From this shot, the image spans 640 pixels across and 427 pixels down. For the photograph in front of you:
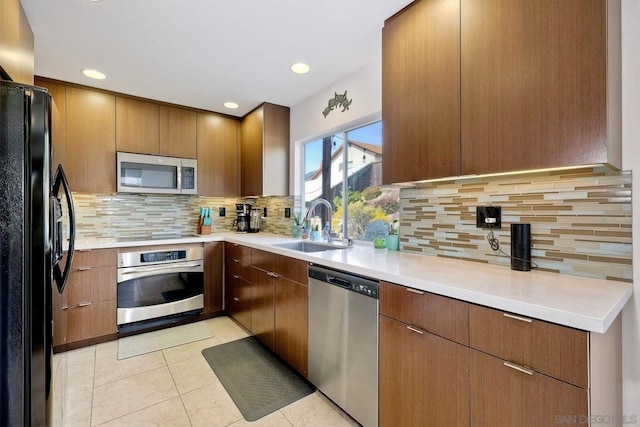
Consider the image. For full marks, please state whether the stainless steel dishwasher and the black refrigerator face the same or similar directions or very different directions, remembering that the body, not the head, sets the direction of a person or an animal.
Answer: very different directions

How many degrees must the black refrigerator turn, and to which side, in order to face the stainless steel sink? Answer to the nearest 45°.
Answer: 0° — it already faces it

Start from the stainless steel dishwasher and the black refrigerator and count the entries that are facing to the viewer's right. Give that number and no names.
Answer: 1

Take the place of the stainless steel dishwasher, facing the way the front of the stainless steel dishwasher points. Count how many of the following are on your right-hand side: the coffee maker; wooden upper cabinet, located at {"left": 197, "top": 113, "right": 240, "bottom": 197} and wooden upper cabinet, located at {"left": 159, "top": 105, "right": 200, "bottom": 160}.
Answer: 3

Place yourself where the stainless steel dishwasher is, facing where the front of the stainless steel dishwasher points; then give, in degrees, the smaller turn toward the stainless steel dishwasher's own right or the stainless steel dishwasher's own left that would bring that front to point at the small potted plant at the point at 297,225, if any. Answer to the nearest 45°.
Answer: approximately 135° to the stainless steel dishwasher's own right

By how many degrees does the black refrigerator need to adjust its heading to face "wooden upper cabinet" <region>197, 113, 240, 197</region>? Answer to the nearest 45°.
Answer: approximately 45° to its left

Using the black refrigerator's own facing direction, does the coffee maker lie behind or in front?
in front

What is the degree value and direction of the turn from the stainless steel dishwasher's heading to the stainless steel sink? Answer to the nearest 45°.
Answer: approximately 135° to its right

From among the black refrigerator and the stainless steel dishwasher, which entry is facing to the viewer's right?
the black refrigerator

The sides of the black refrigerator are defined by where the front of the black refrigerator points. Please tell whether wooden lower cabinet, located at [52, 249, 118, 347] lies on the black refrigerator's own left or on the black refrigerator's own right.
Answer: on the black refrigerator's own left

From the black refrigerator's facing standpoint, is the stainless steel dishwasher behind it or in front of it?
in front

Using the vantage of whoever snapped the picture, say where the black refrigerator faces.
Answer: facing to the right of the viewer

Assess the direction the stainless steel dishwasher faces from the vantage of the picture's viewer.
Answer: facing the viewer and to the left of the viewer
